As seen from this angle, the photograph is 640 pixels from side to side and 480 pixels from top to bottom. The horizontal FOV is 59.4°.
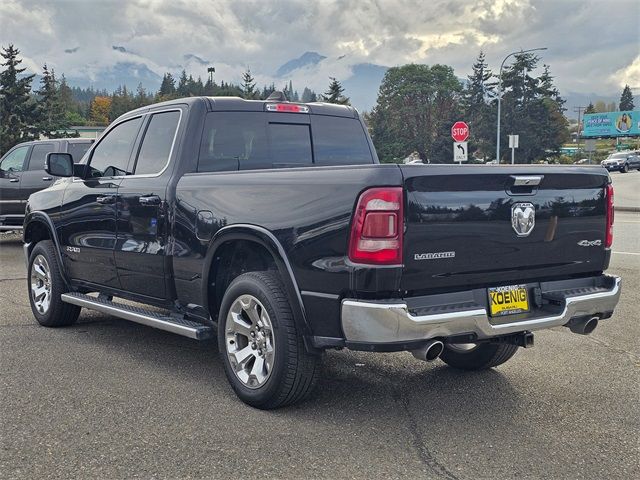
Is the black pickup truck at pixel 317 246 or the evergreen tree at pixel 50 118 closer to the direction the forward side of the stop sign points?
the black pickup truck

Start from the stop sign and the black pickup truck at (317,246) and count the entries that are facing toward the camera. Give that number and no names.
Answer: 1

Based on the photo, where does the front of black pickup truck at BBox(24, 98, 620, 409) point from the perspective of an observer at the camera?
facing away from the viewer and to the left of the viewer

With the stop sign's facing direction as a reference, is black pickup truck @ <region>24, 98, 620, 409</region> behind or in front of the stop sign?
in front

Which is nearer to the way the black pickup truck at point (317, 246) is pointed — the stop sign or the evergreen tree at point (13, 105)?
the evergreen tree

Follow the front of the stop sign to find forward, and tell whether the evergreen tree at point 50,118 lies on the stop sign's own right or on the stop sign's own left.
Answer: on the stop sign's own right

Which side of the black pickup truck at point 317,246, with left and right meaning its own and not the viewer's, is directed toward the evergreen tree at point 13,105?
front

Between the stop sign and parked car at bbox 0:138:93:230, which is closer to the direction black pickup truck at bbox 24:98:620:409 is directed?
the parked car

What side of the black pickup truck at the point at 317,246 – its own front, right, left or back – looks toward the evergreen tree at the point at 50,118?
front

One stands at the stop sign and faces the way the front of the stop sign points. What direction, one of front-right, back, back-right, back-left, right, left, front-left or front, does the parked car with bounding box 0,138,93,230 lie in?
front-right
